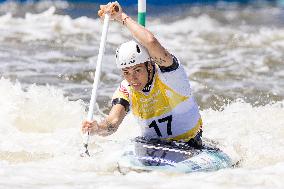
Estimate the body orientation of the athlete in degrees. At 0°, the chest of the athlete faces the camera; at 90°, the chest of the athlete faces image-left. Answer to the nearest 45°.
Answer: approximately 45°
